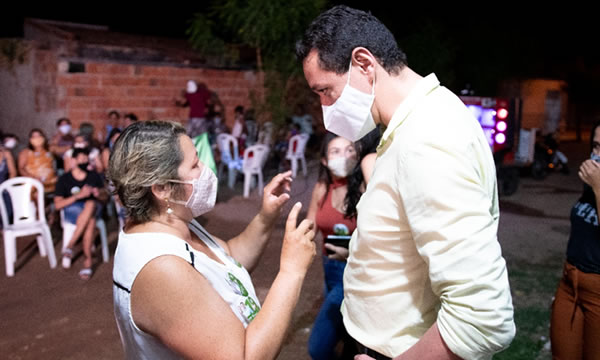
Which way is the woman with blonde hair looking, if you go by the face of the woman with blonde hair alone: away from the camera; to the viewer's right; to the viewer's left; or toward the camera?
to the viewer's right

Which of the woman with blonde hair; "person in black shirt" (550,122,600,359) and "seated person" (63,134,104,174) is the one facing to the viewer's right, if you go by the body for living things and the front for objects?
the woman with blonde hair

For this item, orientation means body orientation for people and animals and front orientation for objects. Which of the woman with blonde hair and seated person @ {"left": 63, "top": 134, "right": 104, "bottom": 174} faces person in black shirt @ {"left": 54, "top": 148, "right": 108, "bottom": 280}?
the seated person

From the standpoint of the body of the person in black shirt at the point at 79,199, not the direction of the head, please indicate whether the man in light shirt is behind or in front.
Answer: in front

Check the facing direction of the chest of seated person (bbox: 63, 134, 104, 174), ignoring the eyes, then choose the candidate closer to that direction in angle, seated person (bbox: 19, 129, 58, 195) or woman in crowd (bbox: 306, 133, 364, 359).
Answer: the woman in crowd

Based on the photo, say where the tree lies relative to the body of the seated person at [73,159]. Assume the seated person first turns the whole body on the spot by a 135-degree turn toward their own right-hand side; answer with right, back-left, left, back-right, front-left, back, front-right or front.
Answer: right

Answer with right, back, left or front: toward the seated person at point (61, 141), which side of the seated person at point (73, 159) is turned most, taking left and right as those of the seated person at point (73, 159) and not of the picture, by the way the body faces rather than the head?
back

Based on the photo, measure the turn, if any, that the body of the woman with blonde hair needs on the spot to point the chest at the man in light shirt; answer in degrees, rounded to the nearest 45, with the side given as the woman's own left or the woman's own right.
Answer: approximately 45° to the woman's own right

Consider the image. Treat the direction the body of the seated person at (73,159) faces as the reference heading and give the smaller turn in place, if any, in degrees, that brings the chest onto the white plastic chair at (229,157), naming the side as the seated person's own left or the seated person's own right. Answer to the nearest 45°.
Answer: approximately 135° to the seated person's own left

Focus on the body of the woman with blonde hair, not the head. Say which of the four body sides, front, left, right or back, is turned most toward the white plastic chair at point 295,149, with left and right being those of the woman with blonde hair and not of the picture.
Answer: left

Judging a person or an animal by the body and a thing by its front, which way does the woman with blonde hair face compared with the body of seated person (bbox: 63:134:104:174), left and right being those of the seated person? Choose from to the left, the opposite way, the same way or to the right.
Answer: to the left

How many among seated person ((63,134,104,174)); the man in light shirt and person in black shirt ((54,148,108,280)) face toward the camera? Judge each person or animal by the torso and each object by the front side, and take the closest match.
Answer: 2

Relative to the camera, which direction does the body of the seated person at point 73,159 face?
toward the camera

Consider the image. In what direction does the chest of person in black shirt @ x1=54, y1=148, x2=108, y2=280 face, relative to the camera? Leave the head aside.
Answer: toward the camera

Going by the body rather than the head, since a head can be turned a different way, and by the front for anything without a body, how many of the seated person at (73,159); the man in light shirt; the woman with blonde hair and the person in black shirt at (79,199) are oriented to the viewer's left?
1
